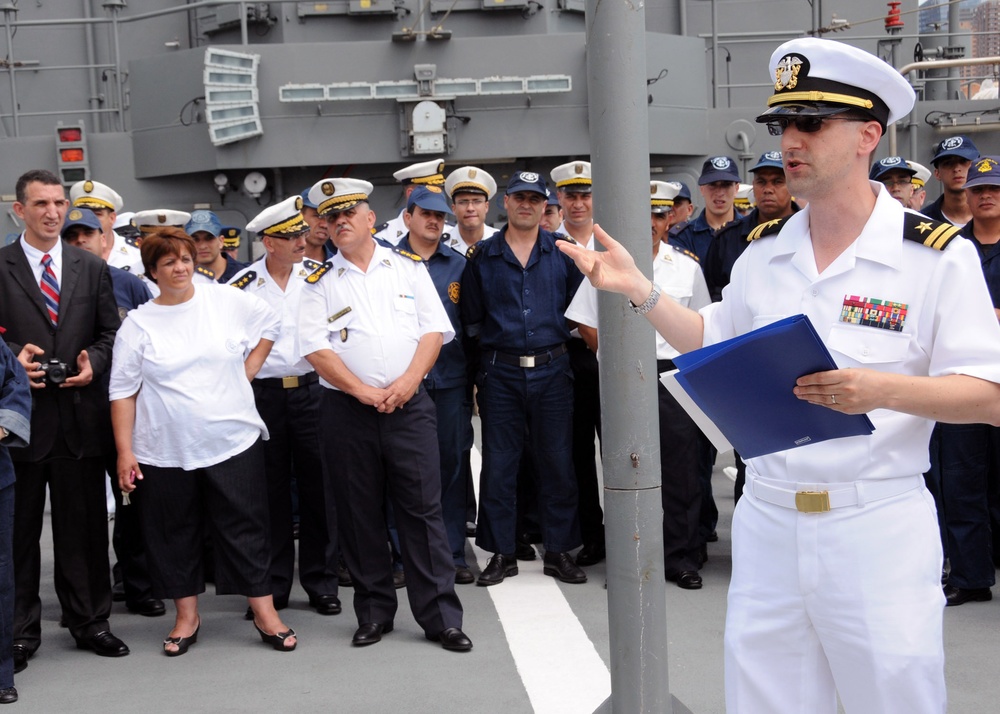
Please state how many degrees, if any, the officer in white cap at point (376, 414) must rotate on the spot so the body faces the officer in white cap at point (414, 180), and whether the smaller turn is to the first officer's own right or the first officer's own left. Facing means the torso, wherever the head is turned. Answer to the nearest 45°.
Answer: approximately 180°

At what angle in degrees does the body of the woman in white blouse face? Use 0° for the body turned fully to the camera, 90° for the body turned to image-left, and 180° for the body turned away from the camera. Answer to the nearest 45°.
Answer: approximately 0°

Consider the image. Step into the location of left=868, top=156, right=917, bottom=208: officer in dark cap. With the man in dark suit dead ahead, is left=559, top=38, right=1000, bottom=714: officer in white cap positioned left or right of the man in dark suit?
left

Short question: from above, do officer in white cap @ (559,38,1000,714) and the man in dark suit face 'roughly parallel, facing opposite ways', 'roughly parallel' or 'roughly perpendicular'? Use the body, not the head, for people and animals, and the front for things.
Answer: roughly perpendicular

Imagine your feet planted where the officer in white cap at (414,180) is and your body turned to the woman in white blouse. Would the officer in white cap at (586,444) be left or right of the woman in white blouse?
left

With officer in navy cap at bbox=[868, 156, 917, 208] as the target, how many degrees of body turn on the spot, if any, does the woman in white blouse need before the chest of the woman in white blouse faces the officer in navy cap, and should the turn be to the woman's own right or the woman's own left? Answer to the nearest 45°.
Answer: approximately 90° to the woman's own left

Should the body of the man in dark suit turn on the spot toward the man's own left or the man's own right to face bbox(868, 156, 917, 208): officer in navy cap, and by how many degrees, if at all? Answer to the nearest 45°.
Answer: approximately 90° to the man's own left
